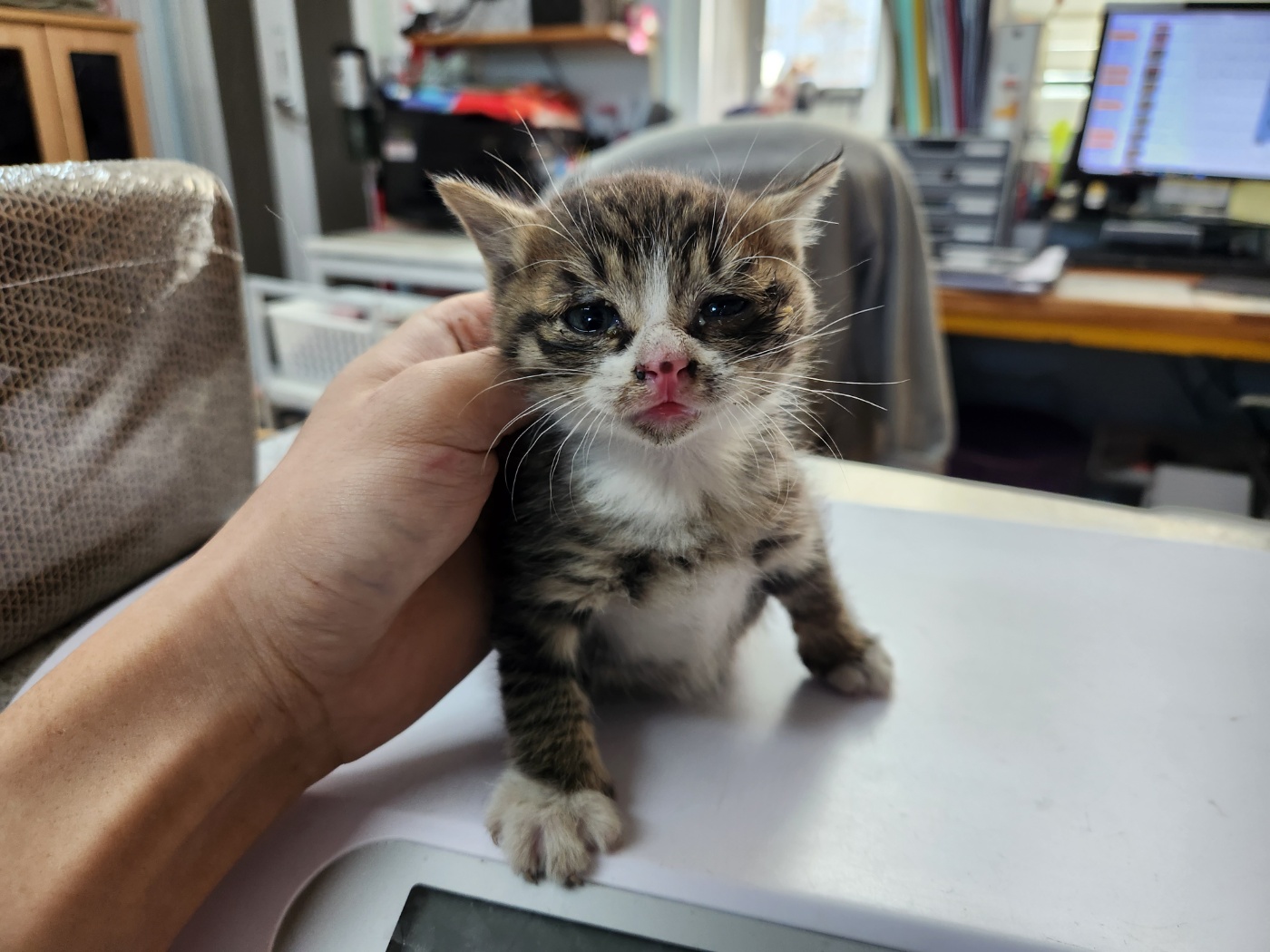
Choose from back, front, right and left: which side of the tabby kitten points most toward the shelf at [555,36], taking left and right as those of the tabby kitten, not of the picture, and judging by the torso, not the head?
back

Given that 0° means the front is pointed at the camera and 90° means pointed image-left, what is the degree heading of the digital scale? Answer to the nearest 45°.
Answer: approximately 0°

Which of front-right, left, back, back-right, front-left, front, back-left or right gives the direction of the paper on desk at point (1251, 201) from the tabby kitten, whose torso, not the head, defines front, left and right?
back-left

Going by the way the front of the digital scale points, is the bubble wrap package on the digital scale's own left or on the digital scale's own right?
on the digital scale's own right
